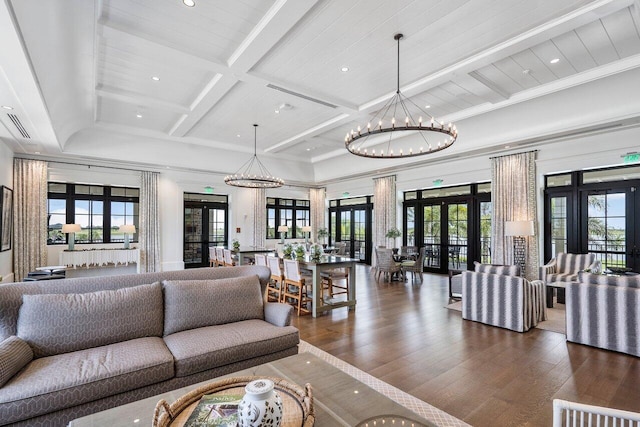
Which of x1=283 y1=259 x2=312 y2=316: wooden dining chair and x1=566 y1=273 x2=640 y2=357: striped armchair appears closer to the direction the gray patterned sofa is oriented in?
the striped armchair

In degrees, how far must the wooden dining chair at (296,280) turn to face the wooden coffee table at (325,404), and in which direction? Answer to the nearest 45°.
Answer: approximately 135° to its right

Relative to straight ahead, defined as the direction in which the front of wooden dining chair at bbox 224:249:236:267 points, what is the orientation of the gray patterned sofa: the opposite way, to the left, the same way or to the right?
to the right

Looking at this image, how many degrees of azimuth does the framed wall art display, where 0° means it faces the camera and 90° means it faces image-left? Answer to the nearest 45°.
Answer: approximately 270°

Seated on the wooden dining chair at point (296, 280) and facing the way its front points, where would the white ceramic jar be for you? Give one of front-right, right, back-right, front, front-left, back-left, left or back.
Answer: back-right

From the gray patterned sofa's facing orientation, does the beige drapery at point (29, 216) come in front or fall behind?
behind

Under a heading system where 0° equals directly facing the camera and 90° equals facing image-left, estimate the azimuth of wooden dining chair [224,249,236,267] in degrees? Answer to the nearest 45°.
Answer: approximately 225°

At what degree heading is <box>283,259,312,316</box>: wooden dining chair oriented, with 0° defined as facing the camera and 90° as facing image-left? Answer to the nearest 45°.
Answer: approximately 225°
